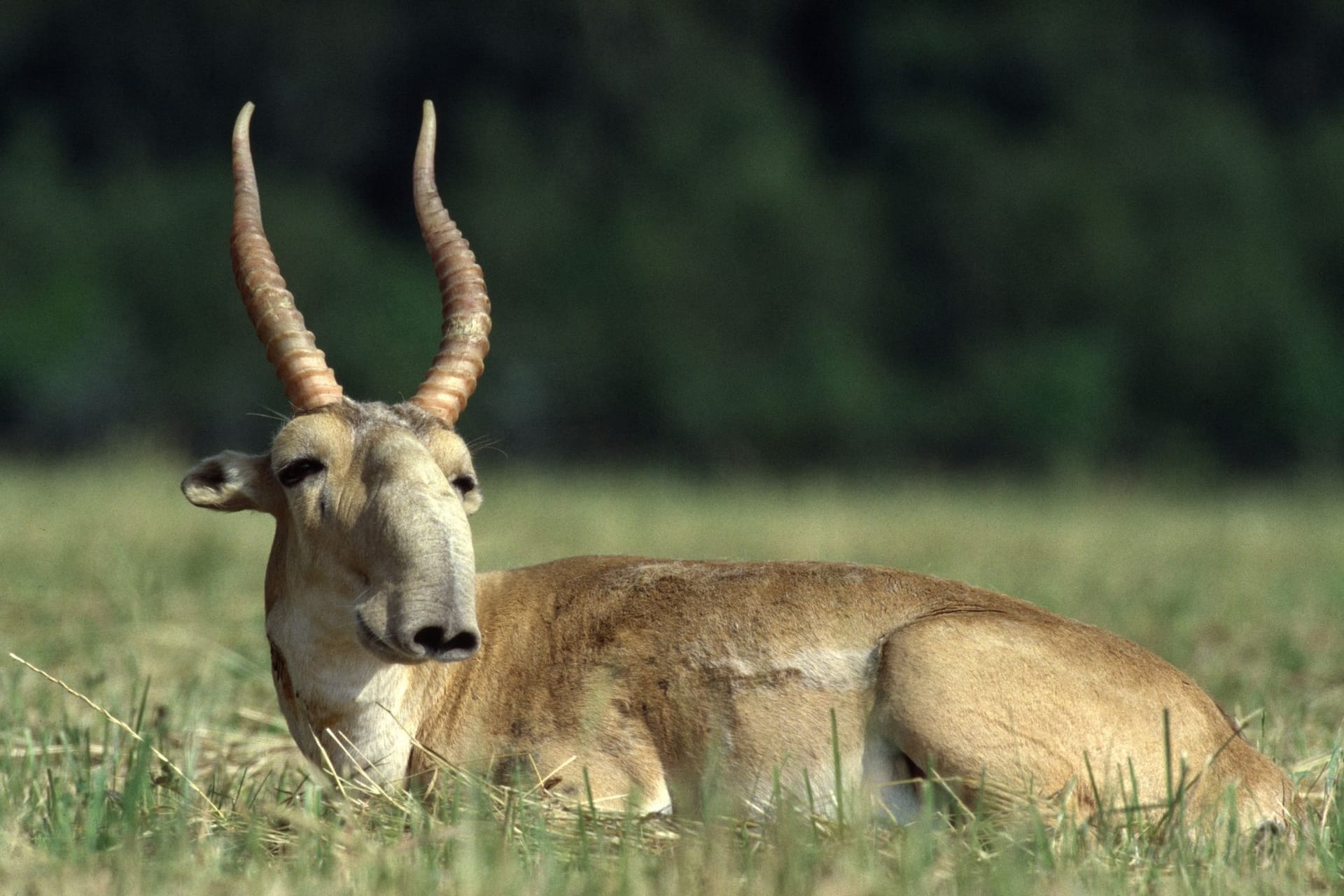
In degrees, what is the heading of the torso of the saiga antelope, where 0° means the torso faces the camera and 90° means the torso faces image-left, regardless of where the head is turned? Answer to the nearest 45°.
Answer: approximately 90°
